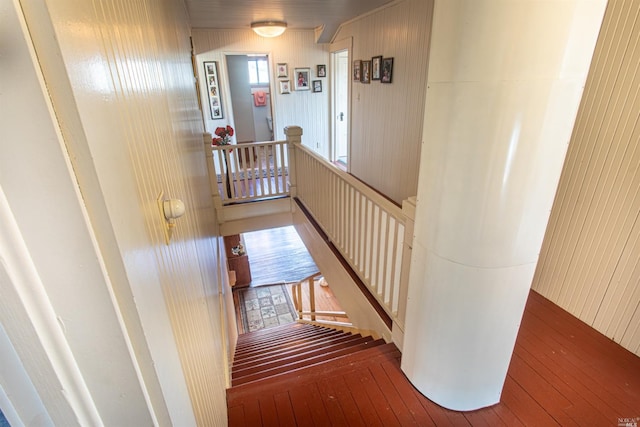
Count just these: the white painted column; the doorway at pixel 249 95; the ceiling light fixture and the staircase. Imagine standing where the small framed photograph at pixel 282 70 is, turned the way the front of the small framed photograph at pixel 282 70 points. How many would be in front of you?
3

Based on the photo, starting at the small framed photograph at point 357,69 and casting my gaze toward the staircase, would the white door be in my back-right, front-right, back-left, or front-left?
back-right

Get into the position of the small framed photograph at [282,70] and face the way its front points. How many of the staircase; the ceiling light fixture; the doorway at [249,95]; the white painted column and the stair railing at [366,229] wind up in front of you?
4

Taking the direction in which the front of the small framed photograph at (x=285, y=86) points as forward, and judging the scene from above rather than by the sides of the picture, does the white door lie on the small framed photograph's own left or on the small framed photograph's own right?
on the small framed photograph's own left

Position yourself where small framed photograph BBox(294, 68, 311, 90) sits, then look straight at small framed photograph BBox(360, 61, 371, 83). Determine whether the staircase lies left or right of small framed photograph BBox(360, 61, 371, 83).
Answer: right

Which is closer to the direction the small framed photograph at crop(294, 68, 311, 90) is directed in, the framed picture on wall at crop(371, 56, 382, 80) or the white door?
the framed picture on wall

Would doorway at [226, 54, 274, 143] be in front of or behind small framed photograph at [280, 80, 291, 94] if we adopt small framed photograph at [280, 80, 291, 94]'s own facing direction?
behind
